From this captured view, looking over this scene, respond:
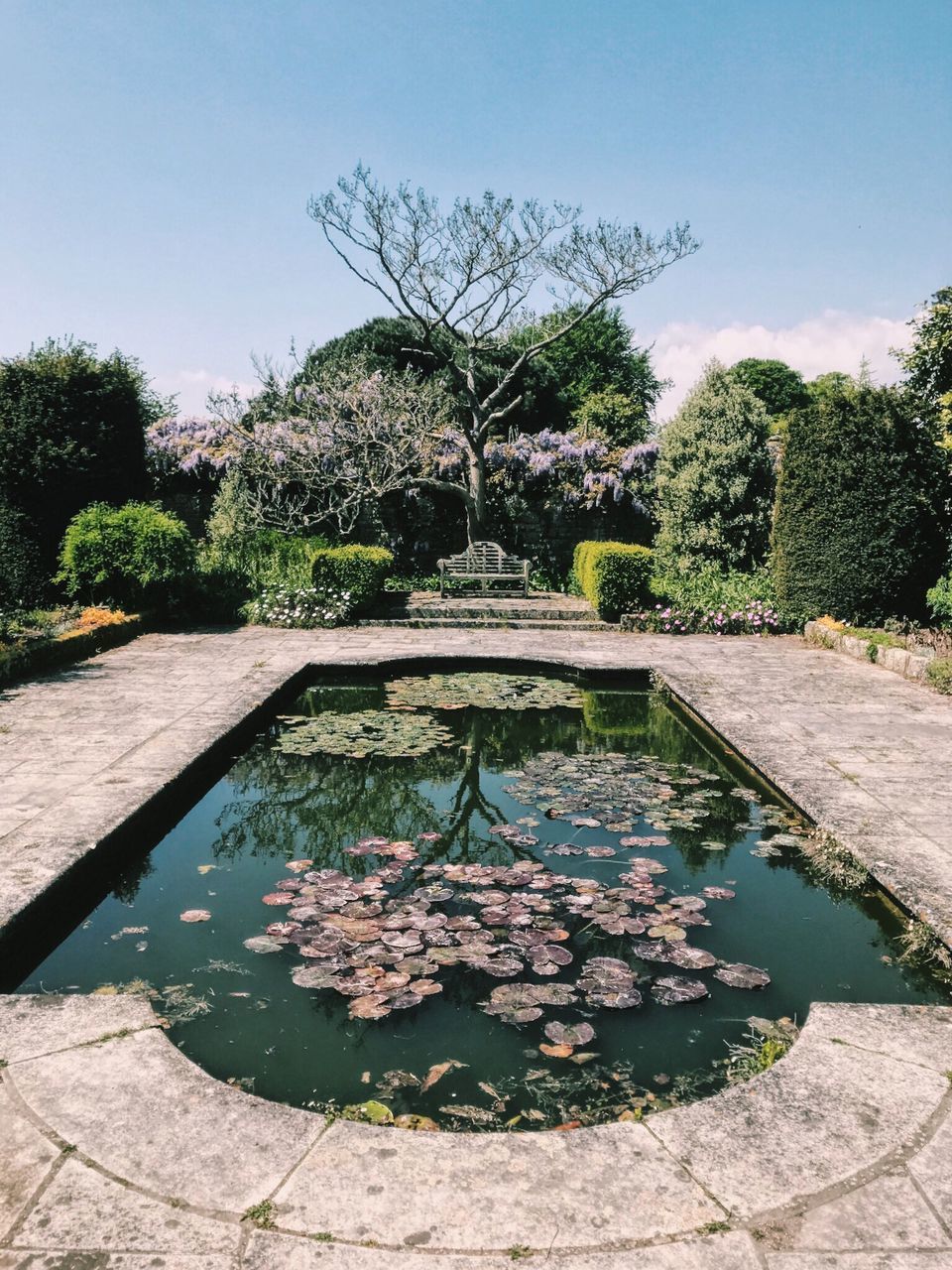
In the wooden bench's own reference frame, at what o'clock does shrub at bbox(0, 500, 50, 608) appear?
The shrub is roughly at 2 o'clock from the wooden bench.

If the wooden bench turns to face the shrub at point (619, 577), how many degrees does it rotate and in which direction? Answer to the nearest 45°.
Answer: approximately 45° to its left

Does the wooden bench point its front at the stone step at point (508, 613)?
yes

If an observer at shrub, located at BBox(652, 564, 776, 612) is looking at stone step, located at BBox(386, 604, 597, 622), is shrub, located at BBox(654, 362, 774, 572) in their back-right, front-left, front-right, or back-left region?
back-right

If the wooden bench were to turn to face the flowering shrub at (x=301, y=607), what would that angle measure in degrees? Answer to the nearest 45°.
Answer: approximately 45° to its right

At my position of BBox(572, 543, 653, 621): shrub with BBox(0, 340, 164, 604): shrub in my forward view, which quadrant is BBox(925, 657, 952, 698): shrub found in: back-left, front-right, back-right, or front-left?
back-left

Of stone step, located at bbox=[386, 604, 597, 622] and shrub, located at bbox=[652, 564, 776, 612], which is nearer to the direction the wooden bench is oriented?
the stone step

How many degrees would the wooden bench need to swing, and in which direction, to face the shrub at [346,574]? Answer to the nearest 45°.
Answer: approximately 45° to its right

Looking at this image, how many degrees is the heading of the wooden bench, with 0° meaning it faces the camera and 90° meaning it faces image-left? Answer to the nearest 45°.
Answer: approximately 0°

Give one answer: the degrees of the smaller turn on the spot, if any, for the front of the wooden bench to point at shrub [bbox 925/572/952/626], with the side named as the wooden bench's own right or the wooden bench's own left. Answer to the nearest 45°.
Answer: approximately 45° to the wooden bench's own left

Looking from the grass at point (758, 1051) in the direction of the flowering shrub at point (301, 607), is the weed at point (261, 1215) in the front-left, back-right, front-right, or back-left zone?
back-left

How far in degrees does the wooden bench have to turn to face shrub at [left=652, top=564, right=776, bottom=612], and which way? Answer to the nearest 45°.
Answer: approximately 45° to its left
